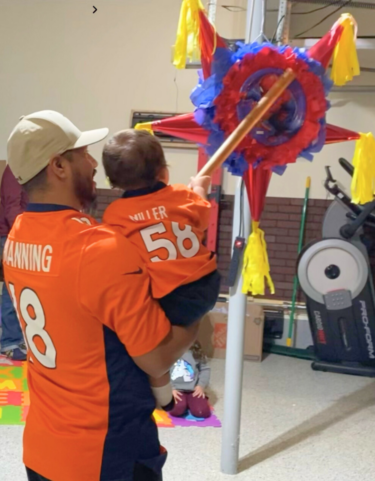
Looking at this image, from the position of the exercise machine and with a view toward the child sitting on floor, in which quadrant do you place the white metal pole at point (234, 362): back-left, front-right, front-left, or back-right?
front-left

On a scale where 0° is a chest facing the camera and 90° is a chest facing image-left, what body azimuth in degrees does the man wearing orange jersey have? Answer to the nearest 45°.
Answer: approximately 225°

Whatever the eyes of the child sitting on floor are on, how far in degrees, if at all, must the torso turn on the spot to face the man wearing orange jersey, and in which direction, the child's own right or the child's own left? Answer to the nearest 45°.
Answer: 0° — they already face them

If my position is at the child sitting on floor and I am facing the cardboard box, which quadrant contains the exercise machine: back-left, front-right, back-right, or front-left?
front-right

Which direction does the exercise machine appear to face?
to the viewer's left

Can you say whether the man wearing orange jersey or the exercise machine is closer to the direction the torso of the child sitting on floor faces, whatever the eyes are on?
the man wearing orange jersey

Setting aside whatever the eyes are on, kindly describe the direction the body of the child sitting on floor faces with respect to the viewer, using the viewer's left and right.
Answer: facing the viewer

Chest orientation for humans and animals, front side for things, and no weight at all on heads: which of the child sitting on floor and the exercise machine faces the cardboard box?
the exercise machine

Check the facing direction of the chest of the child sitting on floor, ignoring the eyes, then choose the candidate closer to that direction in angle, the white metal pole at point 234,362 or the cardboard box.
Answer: the white metal pole

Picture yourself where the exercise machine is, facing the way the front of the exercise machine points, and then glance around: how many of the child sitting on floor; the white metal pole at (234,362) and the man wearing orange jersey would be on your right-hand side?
0

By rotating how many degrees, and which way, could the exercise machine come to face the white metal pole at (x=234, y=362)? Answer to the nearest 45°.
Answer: approximately 90° to its left

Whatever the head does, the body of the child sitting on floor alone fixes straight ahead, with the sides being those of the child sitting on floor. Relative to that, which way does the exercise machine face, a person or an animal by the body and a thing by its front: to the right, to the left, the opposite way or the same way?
to the right

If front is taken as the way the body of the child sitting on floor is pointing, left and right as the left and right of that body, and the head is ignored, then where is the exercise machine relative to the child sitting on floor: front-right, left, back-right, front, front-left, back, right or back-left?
back-left
